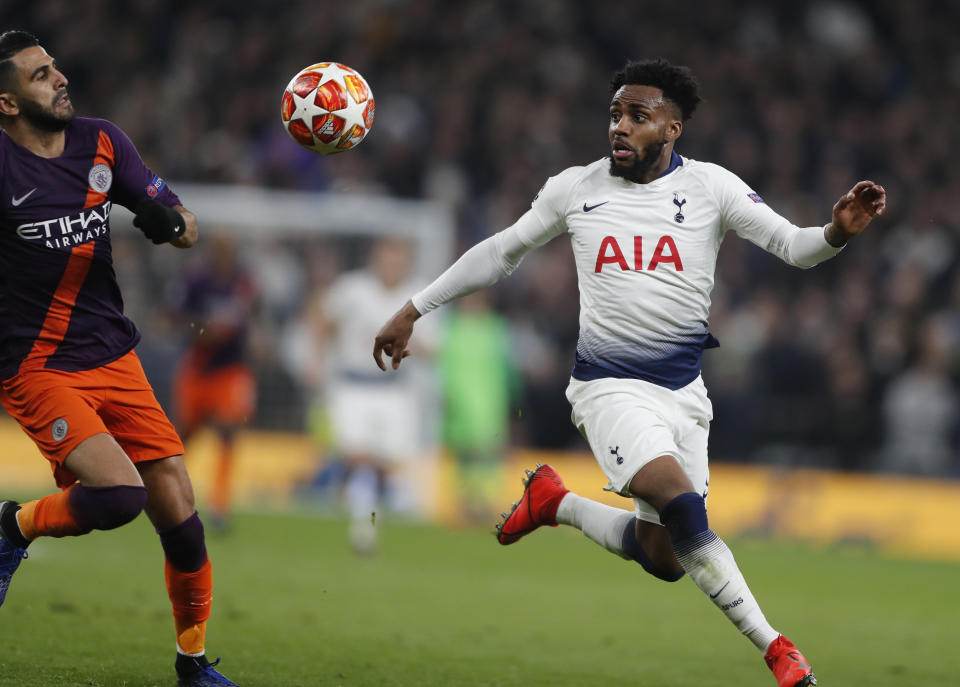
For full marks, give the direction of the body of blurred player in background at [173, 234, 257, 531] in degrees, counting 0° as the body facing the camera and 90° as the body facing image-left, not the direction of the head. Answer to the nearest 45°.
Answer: approximately 0°

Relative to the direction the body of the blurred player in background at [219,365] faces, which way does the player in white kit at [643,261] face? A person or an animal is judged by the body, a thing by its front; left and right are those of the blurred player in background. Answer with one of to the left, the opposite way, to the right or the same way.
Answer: the same way

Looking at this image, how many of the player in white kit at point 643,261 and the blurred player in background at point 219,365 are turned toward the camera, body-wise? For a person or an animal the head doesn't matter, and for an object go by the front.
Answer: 2

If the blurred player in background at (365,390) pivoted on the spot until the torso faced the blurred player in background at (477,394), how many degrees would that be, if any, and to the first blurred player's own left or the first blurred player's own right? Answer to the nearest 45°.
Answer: approximately 90° to the first blurred player's own left

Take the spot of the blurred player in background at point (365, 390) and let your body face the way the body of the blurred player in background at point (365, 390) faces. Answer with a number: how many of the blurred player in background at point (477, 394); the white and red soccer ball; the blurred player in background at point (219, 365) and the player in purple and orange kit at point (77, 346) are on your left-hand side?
1

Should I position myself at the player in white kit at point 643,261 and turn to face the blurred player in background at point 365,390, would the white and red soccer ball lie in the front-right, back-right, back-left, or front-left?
front-left

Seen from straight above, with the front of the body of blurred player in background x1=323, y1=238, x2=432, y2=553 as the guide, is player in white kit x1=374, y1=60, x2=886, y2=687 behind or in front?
in front

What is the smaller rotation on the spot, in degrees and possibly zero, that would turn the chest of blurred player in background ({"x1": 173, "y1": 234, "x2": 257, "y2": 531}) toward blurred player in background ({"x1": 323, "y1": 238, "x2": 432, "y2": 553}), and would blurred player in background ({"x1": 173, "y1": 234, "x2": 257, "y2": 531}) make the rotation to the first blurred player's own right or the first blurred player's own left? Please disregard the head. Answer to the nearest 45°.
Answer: approximately 90° to the first blurred player's own left

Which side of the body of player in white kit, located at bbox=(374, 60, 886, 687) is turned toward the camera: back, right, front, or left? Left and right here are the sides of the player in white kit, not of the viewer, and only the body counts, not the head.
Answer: front

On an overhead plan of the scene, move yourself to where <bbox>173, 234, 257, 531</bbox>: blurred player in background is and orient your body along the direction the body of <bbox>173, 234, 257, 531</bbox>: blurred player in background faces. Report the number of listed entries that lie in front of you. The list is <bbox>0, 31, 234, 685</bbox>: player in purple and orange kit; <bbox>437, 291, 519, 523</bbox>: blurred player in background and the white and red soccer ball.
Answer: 2

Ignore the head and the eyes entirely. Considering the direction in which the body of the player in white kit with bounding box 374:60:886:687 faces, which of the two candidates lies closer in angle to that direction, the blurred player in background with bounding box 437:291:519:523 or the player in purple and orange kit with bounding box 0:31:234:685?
the player in purple and orange kit

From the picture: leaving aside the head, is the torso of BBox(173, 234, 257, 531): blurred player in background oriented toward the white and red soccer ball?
yes

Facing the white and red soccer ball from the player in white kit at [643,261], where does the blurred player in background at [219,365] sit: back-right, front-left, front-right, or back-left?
front-right

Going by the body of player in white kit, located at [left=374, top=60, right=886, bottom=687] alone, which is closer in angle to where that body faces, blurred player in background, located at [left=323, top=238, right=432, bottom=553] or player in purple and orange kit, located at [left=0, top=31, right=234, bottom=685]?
the player in purple and orange kit
